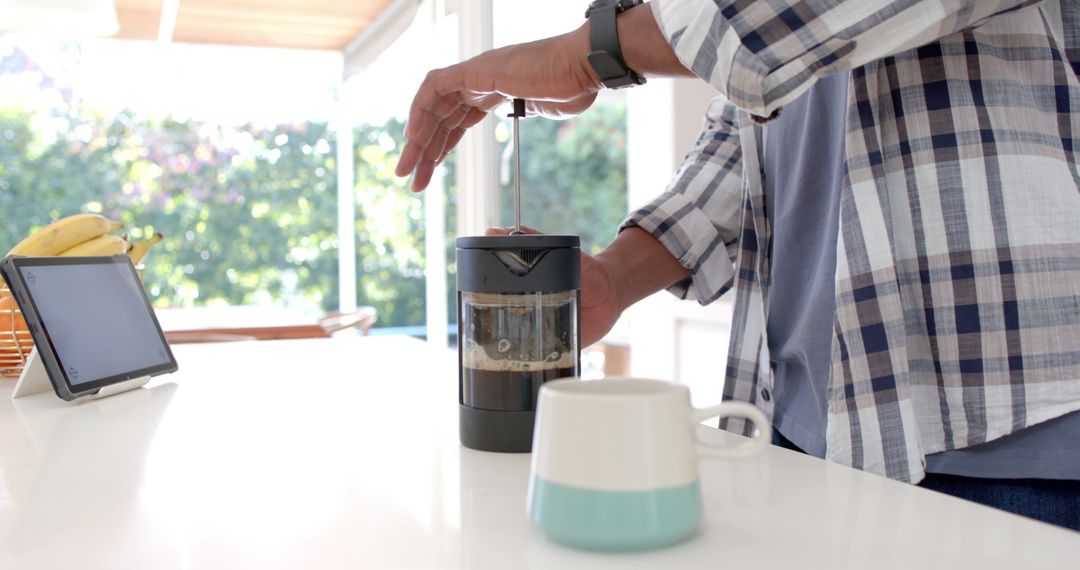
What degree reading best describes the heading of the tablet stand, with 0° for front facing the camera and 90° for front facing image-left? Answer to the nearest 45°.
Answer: approximately 315°

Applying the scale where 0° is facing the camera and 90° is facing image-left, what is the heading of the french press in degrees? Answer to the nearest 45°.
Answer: approximately 0°

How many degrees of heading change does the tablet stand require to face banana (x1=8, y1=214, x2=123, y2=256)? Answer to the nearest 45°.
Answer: approximately 135° to its left

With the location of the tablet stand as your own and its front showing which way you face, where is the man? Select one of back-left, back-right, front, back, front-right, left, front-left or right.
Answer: front

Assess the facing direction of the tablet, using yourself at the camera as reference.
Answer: facing the viewer and to the right of the viewer

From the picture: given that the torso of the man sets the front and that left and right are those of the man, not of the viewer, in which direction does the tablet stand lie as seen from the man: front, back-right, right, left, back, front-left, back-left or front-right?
front-right

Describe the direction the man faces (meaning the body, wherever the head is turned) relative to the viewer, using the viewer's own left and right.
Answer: facing the viewer and to the left of the viewer

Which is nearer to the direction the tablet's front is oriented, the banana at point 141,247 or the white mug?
the white mug

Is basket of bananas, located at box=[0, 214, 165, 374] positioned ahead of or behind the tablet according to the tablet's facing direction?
behind

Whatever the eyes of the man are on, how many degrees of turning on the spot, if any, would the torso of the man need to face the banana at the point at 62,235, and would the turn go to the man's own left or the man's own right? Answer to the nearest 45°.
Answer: approximately 45° to the man's own right

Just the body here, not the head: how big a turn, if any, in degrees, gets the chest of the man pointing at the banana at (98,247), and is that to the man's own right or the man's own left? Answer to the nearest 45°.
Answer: approximately 45° to the man's own right

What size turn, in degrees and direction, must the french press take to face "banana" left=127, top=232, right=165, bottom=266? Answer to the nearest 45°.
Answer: approximately 135° to its right
